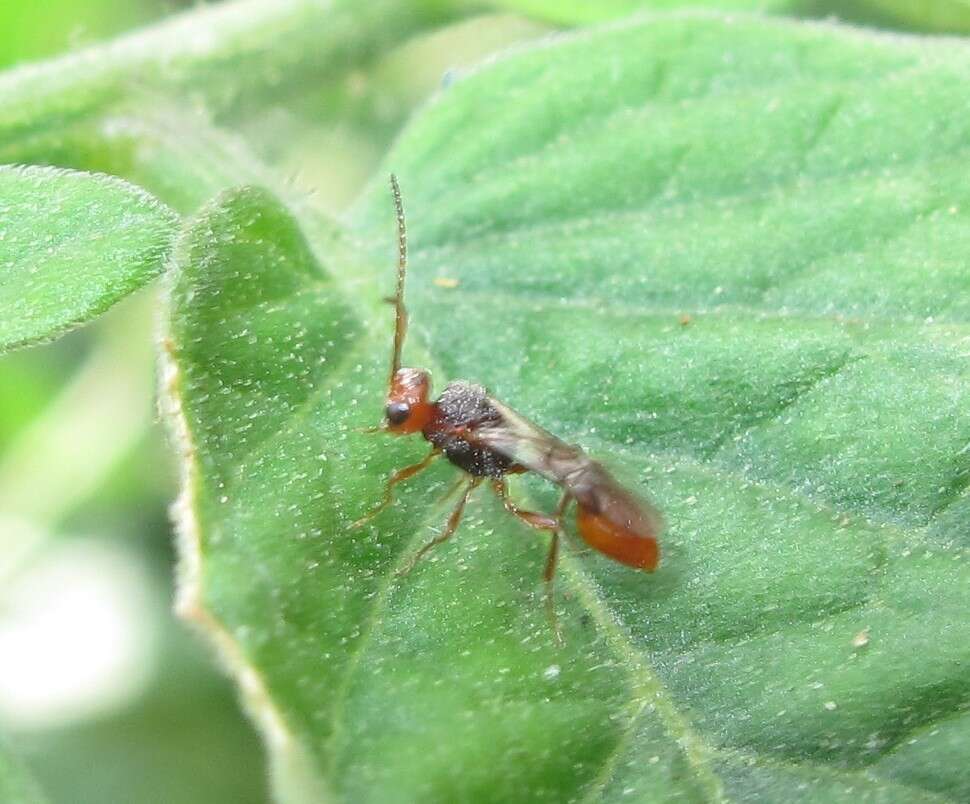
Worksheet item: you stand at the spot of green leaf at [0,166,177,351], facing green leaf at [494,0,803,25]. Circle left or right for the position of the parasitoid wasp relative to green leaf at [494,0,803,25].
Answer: right

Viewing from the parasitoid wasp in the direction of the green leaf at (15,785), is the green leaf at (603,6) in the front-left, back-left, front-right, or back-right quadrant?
back-right

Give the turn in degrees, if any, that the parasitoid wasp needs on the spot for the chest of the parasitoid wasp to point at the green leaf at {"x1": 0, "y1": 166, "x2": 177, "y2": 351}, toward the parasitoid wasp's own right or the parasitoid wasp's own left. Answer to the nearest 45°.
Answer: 0° — it already faces it

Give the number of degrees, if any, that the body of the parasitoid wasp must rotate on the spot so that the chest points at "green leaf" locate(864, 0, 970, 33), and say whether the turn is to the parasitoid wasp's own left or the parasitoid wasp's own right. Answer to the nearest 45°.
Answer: approximately 135° to the parasitoid wasp's own right

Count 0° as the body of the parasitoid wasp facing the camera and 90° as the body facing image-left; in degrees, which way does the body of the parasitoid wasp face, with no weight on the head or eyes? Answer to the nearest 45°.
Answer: approximately 90°

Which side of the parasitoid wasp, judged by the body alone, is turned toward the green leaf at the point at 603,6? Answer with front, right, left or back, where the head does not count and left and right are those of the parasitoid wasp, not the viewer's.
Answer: right
